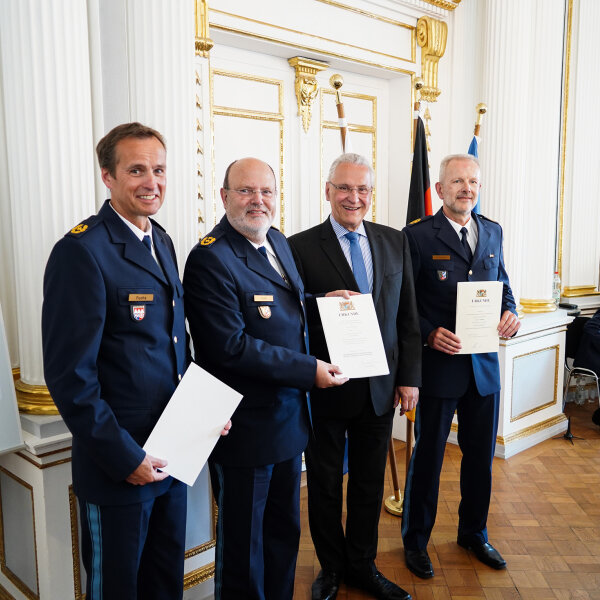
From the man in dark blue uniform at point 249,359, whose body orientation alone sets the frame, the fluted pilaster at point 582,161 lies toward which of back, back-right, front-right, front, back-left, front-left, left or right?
left

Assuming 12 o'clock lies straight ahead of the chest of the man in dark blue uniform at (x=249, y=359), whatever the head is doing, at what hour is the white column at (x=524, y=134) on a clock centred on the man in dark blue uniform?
The white column is roughly at 9 o'clock from the man in dark blue uniform.

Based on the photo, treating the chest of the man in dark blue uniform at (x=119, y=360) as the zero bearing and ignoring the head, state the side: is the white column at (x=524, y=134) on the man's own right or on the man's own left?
on the man's own left
